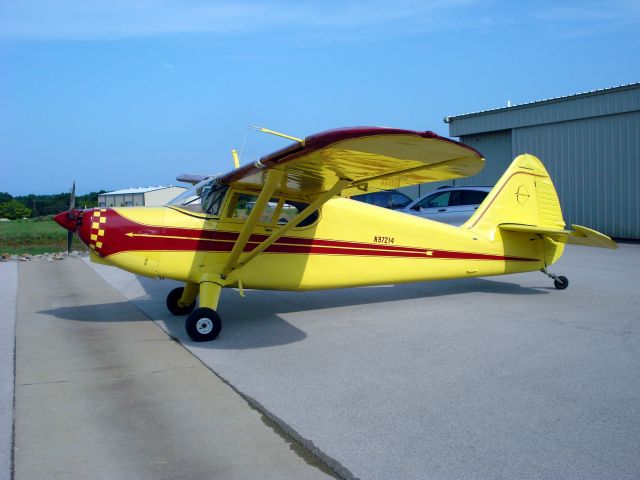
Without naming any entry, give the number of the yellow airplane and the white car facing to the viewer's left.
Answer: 2

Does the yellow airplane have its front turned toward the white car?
no

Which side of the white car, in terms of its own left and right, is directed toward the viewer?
left

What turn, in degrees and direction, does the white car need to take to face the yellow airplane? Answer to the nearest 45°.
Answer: approximately 90° to its left

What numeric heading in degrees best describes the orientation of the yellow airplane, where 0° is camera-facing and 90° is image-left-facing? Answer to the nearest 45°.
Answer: approximately 90°

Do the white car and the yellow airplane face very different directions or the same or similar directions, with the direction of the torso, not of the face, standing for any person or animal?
same or similar directions
